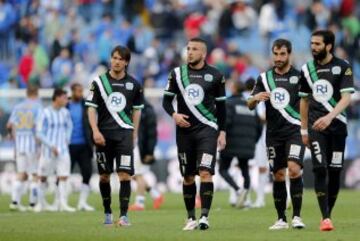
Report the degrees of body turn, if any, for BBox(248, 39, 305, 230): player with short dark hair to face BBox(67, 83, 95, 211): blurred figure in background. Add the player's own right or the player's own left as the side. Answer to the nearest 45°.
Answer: approximately 135° to the player's own right

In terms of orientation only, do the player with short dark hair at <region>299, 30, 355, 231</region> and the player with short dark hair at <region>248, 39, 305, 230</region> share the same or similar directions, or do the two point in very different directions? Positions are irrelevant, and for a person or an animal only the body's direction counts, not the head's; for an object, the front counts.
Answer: same or similar directions

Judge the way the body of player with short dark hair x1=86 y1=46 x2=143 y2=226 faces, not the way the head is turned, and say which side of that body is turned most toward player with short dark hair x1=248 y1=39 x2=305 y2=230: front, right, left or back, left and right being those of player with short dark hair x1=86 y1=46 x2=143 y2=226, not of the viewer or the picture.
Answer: left

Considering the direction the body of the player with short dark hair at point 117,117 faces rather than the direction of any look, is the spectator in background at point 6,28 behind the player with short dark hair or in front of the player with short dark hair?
behind

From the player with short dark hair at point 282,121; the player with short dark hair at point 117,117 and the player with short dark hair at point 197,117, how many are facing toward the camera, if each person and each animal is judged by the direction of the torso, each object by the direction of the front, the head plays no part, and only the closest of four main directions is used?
3

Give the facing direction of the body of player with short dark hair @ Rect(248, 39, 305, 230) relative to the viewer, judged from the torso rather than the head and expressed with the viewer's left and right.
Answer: facing the viewer

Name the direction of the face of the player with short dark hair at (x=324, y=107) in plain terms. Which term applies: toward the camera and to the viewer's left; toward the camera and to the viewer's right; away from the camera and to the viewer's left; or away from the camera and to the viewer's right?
toward the camera and to the viewer's left

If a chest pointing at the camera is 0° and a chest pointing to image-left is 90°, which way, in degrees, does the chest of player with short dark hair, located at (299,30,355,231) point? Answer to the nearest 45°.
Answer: approximately 0°

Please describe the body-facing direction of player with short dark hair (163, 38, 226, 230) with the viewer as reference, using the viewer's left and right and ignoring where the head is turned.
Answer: facing the viewer
